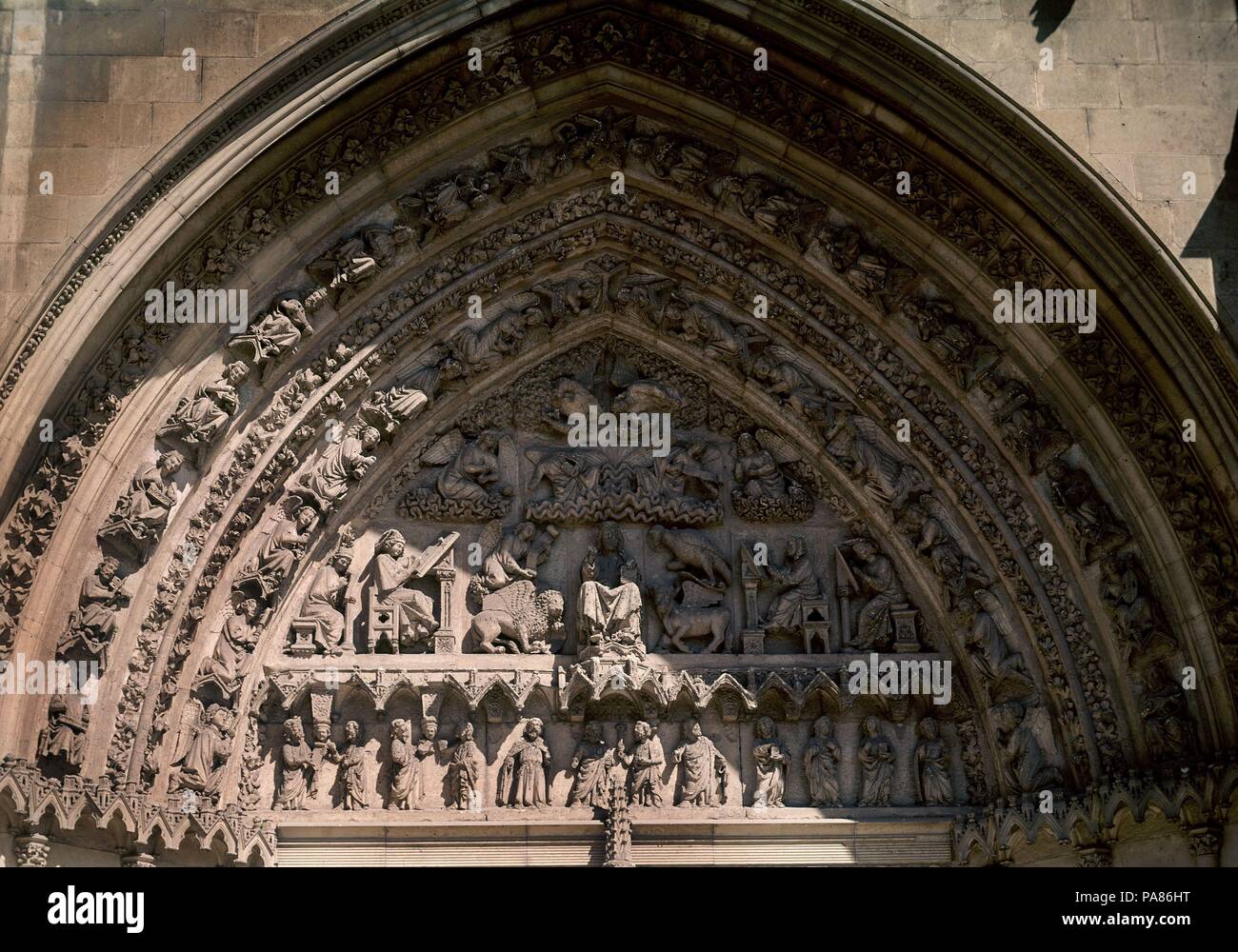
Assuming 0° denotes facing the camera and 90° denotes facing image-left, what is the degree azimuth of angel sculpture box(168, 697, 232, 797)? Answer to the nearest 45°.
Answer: approximately 315°

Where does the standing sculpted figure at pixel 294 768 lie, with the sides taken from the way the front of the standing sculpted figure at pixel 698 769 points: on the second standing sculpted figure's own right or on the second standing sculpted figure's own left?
on the second standing sculpted figure's own right

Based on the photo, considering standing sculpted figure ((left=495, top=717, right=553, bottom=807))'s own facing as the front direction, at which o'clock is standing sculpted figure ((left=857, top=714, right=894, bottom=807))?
standing sculpted figure ((left=857, top=714, right=894, bottom=807)) is roughly at 9 o'clock from standing sculpted figure ((left=495, top=717, right=553, bottom=807)).

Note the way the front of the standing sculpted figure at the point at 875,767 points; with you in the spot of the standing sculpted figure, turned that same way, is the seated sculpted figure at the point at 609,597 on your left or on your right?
on your right

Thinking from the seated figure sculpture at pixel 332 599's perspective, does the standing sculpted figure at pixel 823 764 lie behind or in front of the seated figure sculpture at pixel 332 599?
in front

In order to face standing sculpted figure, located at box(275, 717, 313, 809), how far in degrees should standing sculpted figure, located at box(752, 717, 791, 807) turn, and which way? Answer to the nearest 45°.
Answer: approximately 90° to its right

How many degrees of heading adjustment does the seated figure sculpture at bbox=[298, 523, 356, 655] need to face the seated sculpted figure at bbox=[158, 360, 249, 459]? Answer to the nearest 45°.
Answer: approximately 90° to its right
